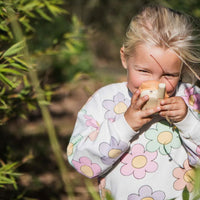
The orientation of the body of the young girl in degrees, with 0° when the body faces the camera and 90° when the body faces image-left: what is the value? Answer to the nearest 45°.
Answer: approximately 0°

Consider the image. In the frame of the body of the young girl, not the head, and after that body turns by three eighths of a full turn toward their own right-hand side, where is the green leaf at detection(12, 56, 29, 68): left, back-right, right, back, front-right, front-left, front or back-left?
front
